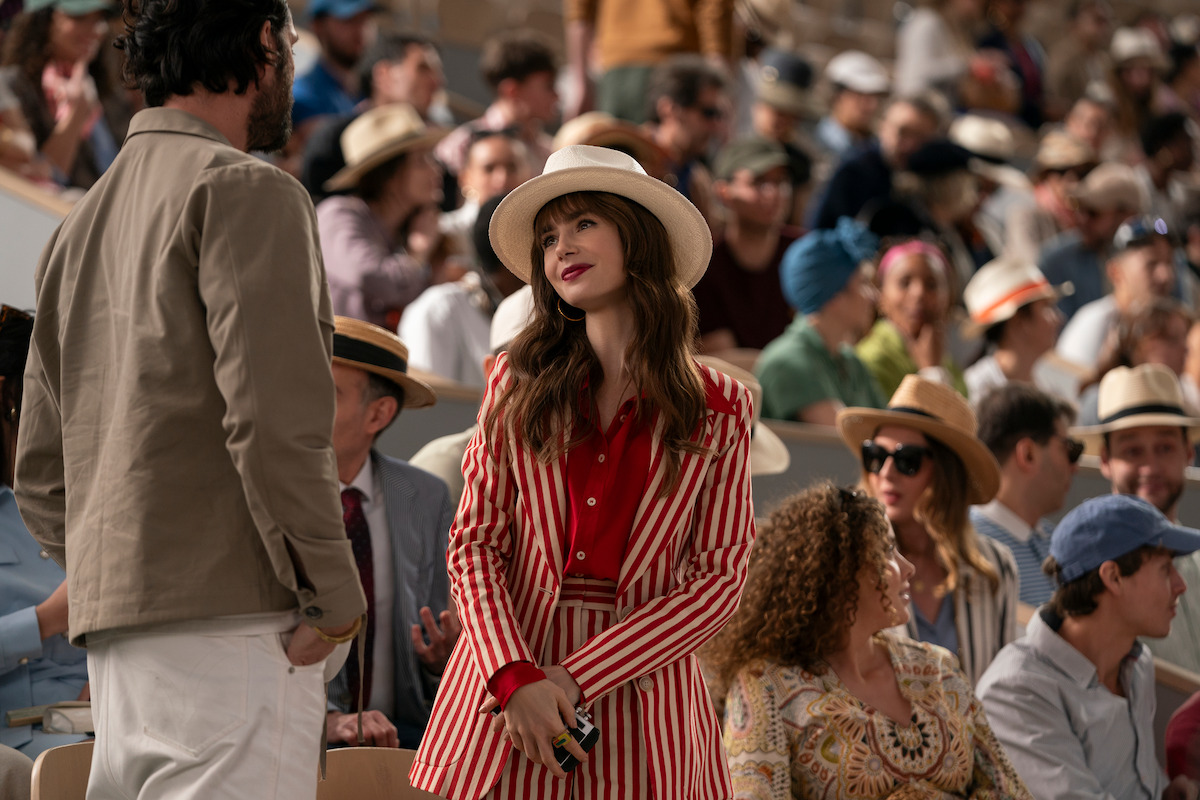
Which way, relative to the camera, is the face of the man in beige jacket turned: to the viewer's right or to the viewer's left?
to the viewer's right

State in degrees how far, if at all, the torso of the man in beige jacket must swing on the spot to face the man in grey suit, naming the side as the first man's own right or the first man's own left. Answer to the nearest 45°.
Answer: approximately 45° to the first man's own left

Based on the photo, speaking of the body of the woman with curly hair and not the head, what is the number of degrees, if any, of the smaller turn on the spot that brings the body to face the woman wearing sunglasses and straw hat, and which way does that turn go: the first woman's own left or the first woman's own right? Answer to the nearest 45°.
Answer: approximately 135° to the first woman's own left

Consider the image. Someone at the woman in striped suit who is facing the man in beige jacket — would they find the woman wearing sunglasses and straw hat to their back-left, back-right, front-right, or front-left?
back-right

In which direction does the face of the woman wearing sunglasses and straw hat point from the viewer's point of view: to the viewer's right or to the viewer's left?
to the viewer's left

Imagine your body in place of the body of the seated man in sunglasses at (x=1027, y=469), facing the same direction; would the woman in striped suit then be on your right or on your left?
on your right

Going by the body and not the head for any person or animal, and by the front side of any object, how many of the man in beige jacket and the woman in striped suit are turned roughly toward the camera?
1

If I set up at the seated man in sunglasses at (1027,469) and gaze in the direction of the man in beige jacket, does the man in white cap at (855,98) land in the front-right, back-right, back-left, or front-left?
back-right

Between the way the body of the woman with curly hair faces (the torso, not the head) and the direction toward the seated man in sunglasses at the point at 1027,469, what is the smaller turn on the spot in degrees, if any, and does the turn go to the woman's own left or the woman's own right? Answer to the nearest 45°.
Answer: approximately 135° to the woman's own left
